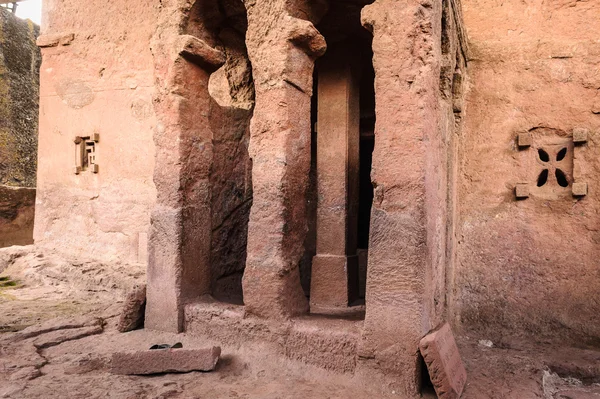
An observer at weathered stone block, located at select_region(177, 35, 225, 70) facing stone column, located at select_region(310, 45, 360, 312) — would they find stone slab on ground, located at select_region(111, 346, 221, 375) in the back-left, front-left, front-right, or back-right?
back-right

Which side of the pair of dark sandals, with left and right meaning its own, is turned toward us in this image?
left

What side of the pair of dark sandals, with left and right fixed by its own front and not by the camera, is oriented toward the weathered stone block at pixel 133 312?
right

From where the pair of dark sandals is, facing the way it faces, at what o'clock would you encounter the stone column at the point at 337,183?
The stone column is roughly at 5 o'clock from the pair of dark sandals.

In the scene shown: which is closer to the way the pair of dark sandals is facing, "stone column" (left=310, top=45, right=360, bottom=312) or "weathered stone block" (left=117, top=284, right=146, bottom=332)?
the weathered stone block
